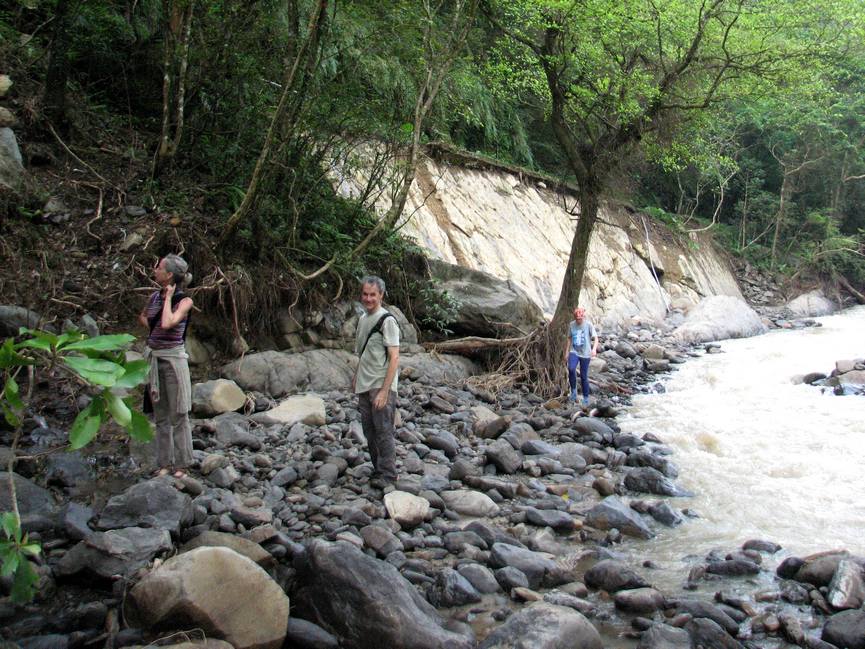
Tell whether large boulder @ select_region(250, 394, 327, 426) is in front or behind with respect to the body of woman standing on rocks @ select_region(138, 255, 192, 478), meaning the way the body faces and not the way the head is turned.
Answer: behind

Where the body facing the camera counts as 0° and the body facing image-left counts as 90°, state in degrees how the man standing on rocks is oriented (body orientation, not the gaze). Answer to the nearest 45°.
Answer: approximately 45°

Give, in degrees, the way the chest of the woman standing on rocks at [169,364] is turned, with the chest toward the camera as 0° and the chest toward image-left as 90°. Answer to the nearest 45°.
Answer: approximately 45°

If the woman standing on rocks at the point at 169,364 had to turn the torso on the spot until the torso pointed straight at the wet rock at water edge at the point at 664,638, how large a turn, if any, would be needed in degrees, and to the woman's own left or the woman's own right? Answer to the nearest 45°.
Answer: approximately 90° to the woman's own left

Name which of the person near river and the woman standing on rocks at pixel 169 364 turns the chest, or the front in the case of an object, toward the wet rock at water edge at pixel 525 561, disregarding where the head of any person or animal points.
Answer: the person near river

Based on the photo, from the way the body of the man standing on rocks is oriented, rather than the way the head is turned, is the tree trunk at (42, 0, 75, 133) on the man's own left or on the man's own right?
on the man's own right

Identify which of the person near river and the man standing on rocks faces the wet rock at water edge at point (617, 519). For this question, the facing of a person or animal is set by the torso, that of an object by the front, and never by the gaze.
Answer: the person near river
